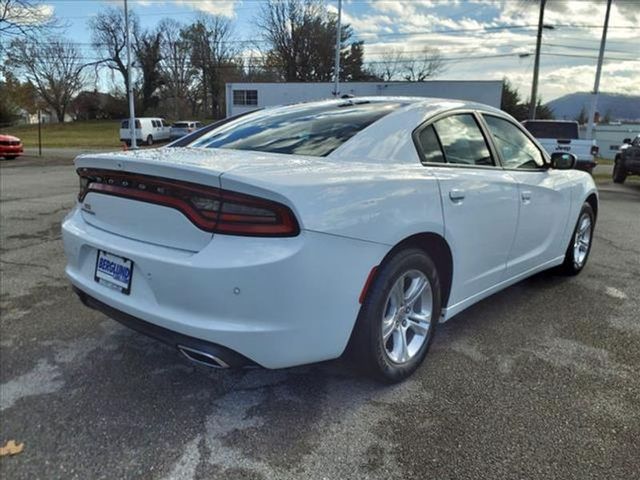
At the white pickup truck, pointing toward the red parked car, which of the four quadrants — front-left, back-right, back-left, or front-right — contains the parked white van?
front-right

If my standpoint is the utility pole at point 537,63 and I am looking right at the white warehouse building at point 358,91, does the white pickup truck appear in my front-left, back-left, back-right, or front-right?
back-left

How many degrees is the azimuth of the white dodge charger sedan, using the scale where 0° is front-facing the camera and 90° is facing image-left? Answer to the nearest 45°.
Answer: approximately 225°

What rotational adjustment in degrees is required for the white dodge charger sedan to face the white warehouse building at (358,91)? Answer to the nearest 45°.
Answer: approximately 45° to its left

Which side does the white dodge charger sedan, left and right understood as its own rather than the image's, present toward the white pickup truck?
front

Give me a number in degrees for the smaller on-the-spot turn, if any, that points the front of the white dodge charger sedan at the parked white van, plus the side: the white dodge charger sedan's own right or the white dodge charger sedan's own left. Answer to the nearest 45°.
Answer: approximately 45° to the white dodge charger sedan's own left

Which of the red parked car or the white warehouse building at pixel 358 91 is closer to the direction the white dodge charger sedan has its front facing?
the white warehouse building

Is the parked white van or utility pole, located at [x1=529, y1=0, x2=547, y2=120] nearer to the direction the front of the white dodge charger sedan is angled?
the utility pole

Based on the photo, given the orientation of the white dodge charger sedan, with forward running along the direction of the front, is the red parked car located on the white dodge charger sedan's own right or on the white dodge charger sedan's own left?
on the white dodge charger sedan's own left

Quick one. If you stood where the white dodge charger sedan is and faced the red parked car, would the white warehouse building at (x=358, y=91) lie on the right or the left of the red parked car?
right

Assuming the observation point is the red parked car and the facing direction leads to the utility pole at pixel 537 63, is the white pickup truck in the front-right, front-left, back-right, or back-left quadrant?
front-right

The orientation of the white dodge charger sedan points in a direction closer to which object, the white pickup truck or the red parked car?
the white pickup truck

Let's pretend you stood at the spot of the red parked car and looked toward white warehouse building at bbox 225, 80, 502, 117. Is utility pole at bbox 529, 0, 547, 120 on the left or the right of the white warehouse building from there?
right

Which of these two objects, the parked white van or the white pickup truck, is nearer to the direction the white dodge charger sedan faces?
the white pickup truck

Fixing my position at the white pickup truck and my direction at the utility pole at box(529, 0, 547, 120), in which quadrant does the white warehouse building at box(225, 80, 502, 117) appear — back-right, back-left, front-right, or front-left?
front-left

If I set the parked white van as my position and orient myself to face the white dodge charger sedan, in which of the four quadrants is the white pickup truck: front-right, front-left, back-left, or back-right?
front-left
